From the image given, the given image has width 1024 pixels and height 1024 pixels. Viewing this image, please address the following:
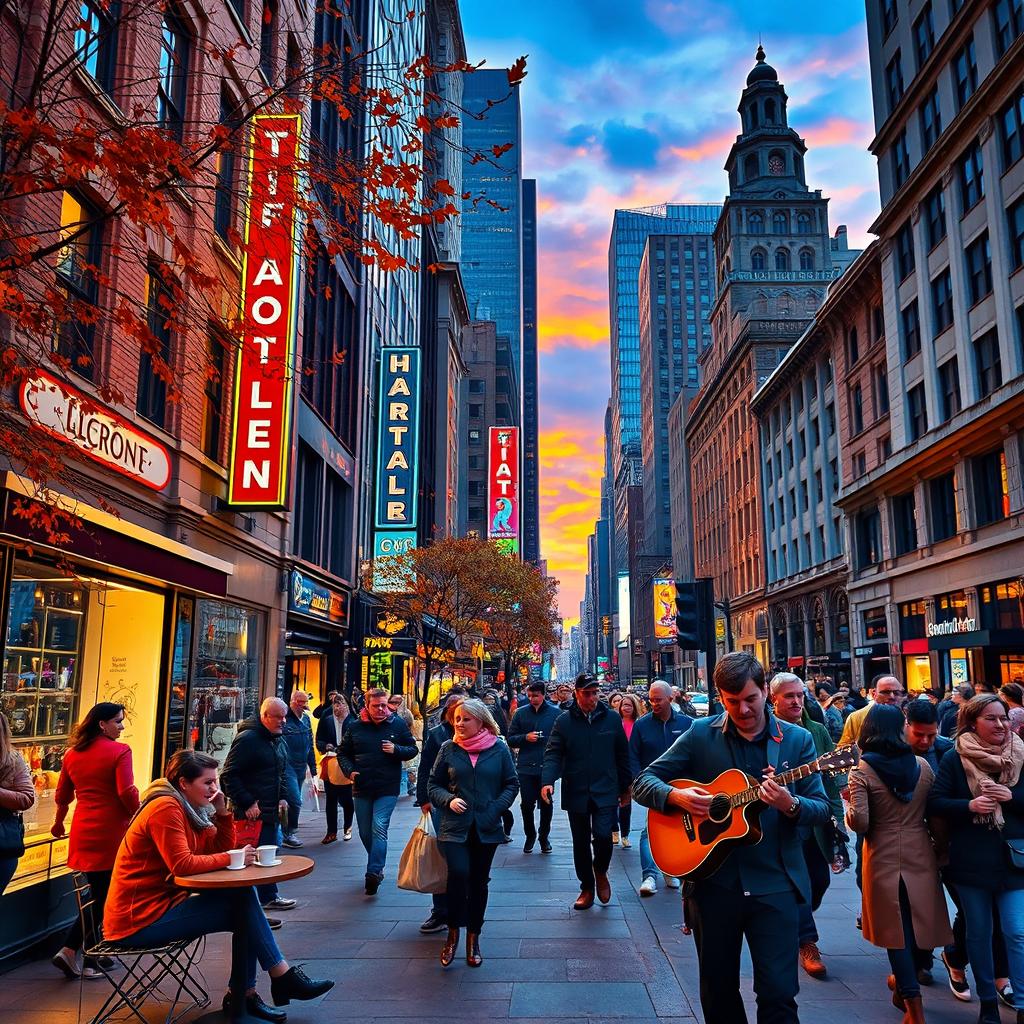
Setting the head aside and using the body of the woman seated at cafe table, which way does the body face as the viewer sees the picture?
to the viewer's right

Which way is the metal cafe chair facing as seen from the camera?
to the viewer's right

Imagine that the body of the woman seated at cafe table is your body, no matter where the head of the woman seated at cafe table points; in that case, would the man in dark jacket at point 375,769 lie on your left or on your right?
on your left

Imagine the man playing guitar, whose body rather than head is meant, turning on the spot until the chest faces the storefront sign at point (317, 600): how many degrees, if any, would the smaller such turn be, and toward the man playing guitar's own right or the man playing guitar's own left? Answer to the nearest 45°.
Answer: approximately 135° to the man playing guitar's own right

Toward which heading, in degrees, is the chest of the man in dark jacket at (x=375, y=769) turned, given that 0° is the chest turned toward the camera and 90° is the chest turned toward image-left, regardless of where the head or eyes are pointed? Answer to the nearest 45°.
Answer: approximately 0°

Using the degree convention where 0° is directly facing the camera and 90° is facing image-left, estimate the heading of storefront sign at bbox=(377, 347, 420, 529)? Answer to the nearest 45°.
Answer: approximately 0°

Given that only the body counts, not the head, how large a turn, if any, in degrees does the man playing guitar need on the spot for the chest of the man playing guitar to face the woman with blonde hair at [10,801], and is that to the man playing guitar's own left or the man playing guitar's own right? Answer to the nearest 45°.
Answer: approximately 90° to the man playing guitar's own right

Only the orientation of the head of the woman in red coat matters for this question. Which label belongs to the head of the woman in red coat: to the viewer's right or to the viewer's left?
to the viewer's right

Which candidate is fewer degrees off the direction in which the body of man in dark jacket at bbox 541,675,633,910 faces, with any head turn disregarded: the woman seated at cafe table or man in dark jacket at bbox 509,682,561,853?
the woman seated at cafe table
